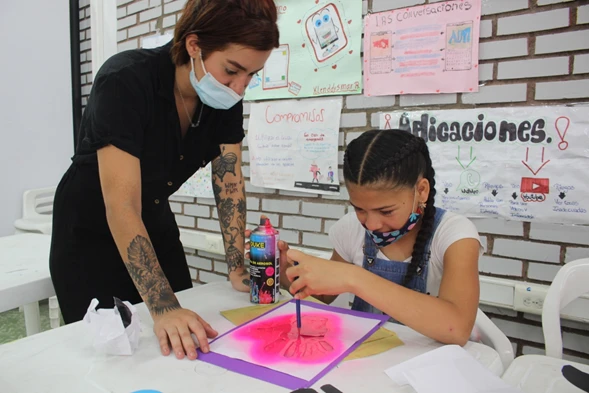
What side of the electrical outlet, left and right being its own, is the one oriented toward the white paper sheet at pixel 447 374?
front

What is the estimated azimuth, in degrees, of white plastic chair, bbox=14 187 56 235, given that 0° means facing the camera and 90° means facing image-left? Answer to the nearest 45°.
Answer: approximately 45°

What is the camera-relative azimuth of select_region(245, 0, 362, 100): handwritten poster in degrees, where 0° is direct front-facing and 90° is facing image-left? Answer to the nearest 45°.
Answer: approximately 0°

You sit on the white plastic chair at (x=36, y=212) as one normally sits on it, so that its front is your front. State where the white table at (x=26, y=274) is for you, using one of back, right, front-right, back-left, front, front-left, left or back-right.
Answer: front-left

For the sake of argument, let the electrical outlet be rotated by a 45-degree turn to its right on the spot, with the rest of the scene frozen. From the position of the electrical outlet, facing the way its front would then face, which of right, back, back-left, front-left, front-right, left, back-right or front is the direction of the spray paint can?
front

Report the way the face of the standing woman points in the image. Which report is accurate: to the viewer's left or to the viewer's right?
to the viewer's right

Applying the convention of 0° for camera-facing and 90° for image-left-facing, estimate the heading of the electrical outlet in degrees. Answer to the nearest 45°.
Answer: approximately 0°

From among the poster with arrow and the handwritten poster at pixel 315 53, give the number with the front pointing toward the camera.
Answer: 2

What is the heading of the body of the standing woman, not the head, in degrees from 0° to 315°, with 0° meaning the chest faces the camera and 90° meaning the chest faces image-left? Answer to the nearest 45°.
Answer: approximately 315°

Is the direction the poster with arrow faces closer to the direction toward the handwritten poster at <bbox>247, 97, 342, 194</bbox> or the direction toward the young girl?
the young girl
